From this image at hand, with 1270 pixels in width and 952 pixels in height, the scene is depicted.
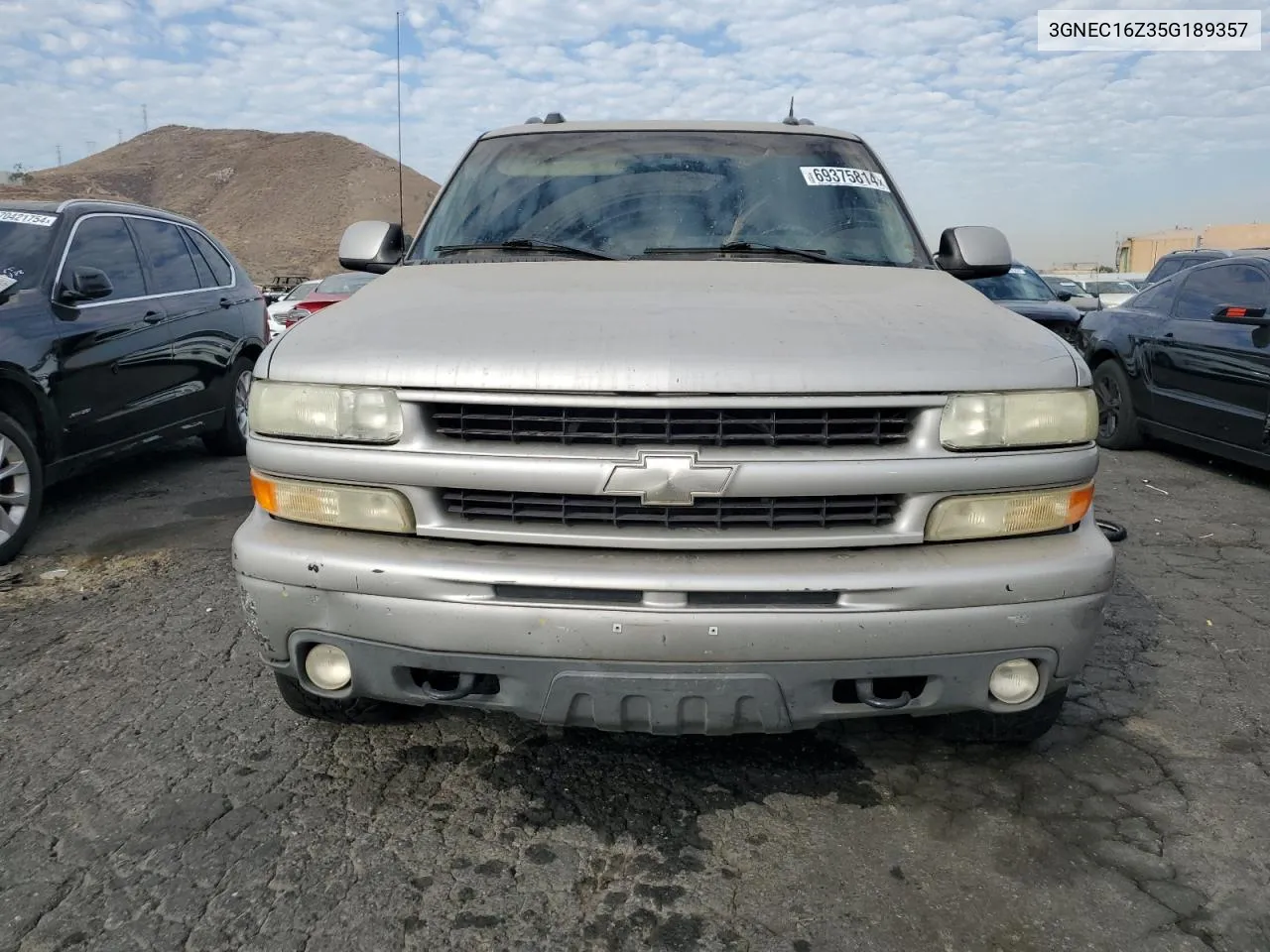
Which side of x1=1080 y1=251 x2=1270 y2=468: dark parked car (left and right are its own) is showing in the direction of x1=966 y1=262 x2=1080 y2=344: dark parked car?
back

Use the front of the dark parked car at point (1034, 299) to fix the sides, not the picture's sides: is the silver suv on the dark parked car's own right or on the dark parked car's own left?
on the dark parked car's own right

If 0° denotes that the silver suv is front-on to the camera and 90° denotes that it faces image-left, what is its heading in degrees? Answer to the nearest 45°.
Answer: approximately 0°

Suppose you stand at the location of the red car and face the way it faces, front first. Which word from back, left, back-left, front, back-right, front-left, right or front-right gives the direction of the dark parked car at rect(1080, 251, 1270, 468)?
left

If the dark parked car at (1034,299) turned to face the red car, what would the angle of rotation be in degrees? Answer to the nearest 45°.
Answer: approximately 135° to its right

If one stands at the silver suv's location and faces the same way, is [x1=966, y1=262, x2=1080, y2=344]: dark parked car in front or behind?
behind

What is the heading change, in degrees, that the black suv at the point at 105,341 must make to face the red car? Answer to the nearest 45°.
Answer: approximately 135° to its right
